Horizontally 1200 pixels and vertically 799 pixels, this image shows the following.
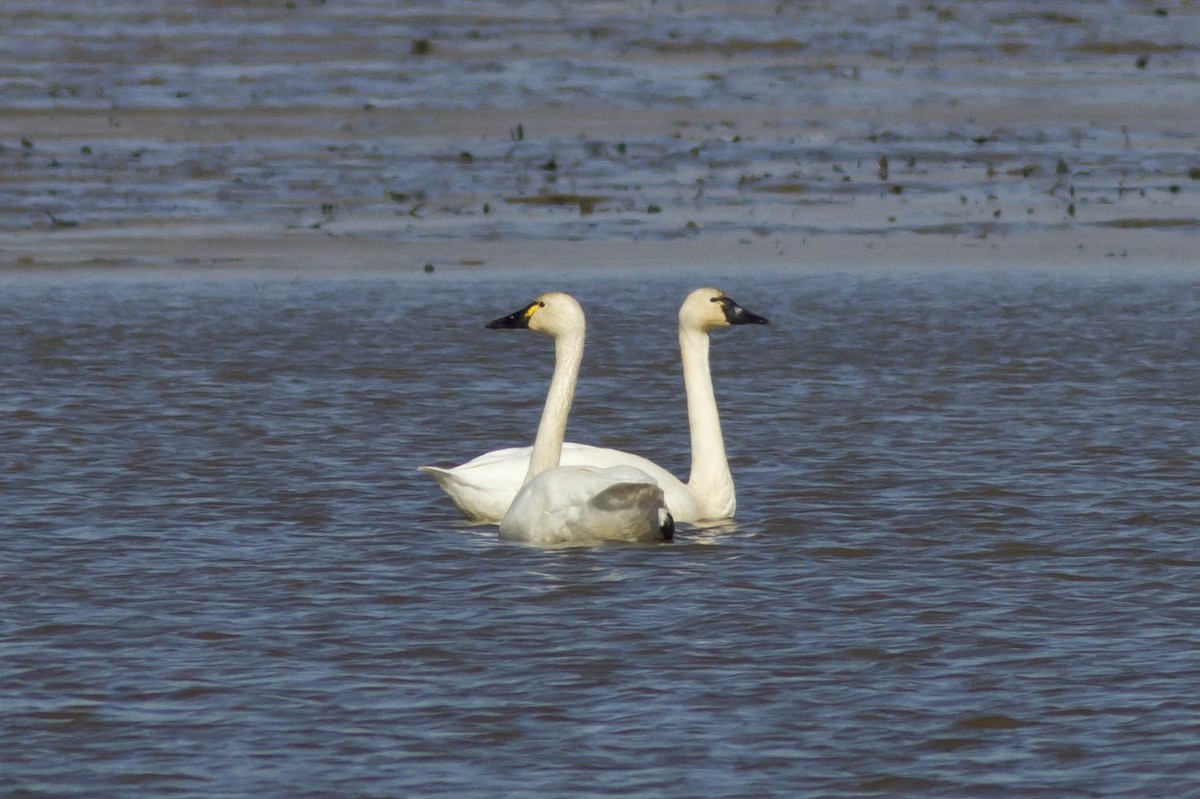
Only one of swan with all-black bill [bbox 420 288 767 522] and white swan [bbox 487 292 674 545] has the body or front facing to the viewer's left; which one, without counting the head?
the white swan

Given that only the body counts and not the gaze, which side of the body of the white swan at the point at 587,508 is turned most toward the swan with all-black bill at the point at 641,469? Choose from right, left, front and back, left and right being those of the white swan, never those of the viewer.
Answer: right

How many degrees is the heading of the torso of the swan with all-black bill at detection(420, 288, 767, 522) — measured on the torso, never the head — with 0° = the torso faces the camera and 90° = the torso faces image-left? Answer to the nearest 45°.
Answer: approximately 270°

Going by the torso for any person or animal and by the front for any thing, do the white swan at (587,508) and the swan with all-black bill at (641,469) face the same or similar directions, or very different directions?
very different directions

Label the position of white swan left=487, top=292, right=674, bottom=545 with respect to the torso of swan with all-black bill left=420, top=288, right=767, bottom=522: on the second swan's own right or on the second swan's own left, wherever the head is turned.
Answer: on the second swan's own right
